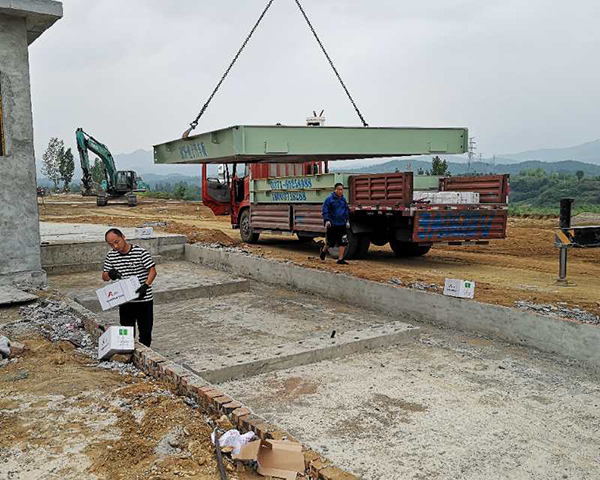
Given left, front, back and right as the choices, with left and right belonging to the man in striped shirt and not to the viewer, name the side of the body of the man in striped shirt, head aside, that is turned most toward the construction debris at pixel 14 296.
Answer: right

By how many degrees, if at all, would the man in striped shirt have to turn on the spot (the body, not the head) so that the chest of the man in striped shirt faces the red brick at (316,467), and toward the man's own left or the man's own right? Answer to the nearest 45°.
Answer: approximately 45° to the man's own left

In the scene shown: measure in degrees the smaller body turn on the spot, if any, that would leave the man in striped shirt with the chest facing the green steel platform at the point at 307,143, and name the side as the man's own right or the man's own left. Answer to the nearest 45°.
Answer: approximately 180°

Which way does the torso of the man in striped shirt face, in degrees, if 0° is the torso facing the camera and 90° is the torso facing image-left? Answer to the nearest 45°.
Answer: approximately 45°

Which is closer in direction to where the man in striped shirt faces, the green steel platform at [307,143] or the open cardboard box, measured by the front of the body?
the open cardboard box

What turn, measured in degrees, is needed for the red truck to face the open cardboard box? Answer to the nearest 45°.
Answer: approximately 135° to its left

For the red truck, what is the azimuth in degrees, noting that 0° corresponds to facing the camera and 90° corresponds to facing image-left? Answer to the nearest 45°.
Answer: approximately 135°

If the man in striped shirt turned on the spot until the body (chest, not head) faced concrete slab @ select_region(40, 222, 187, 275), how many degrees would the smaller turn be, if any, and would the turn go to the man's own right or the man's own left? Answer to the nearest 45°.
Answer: approximately 135° to the man's own right

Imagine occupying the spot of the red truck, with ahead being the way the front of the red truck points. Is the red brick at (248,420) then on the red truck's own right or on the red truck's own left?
on the red truck's own left

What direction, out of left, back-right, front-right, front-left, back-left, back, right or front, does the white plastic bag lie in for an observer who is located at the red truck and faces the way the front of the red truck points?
back-left

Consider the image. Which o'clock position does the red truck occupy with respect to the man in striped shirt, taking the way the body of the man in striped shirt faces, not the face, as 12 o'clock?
The red truck is roughly at 6 o'clock from the man in striped shirt.

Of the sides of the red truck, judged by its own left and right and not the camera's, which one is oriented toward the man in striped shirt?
left
